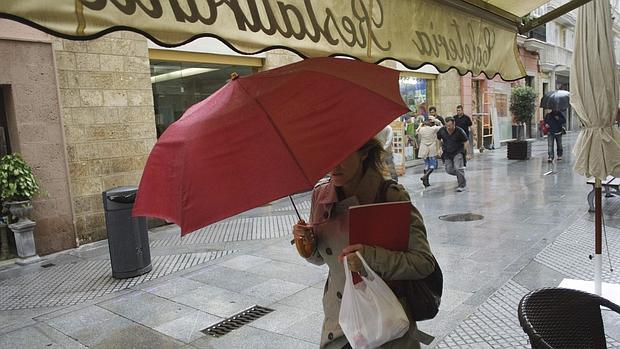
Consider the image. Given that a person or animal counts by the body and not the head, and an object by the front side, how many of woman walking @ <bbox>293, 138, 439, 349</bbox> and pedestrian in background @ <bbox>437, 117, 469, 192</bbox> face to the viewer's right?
0

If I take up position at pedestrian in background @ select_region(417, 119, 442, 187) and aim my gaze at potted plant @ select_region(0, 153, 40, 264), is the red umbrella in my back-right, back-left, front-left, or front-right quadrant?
front-left

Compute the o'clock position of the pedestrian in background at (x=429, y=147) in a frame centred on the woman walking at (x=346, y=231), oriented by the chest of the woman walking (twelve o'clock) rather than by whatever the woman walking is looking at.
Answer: The pedestrian in background is roughly at 5 o'clock from the woman walking.

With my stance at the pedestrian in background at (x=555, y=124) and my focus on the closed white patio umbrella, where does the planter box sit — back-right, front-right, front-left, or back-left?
back-right

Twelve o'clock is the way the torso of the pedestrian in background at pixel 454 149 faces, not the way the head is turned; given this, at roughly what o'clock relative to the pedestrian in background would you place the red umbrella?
The red umbrella is roughly at 12 o'clock from the pedestrian in background.

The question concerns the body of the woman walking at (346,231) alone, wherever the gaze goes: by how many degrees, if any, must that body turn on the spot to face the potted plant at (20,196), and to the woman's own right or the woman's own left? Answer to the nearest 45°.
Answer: approximately 90° to the woman's own right

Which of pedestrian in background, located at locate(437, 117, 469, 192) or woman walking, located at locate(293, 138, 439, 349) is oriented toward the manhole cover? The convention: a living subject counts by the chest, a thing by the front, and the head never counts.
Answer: the pedestrian in background

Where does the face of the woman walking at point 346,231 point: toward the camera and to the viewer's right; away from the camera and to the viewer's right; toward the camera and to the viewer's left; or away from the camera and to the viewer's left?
toward the camera and to the viewer's left

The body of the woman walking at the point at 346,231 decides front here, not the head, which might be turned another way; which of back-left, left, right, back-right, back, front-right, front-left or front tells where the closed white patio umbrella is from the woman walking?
back

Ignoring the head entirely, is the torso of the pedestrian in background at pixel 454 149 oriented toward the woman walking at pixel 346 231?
yes

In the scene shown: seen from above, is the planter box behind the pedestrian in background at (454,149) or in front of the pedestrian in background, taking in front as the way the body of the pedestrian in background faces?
behind

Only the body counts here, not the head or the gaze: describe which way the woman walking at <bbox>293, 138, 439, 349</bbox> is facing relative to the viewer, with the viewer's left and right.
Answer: facing the viewer and to the left of the viewer

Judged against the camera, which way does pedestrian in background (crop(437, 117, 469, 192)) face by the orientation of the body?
toward the camera
